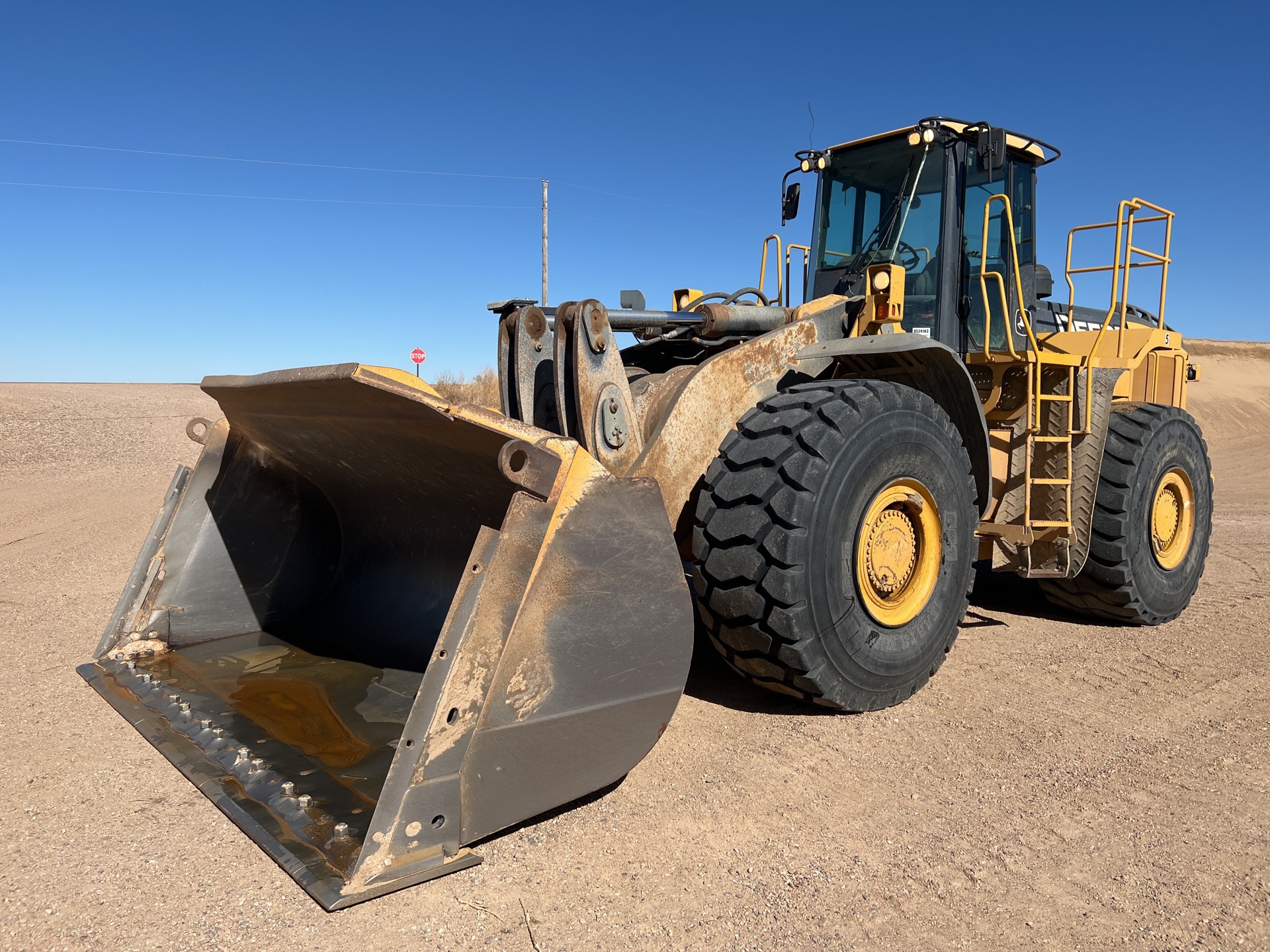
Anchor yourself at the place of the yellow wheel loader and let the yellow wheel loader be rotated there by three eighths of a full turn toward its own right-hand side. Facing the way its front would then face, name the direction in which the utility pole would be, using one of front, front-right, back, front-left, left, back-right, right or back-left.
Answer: front

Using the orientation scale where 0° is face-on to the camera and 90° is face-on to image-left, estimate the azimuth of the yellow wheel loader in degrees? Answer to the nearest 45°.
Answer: approximately 45°
